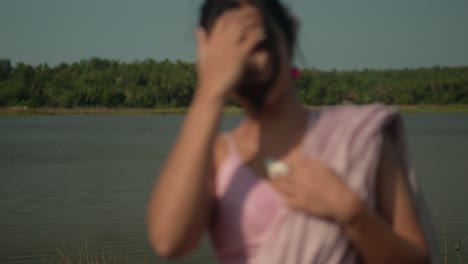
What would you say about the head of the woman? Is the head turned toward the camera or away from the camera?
toward the camera

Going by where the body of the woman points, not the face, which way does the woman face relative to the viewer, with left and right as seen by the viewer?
facing the viewer and to the left of the viewer
